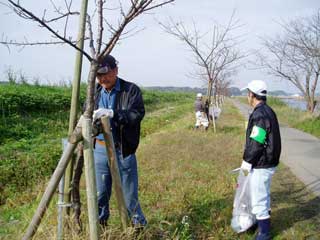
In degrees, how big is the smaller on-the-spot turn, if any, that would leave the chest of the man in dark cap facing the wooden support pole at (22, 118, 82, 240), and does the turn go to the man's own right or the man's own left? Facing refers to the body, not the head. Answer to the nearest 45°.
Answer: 0° — they already face it

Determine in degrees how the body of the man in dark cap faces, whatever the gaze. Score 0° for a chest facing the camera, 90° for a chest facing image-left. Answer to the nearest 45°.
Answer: approximately 45°

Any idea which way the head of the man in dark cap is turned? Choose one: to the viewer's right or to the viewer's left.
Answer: to the viewer's left

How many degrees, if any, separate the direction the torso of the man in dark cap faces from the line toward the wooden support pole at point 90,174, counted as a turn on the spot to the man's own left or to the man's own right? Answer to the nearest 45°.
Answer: approximately 45° to the man's own left
